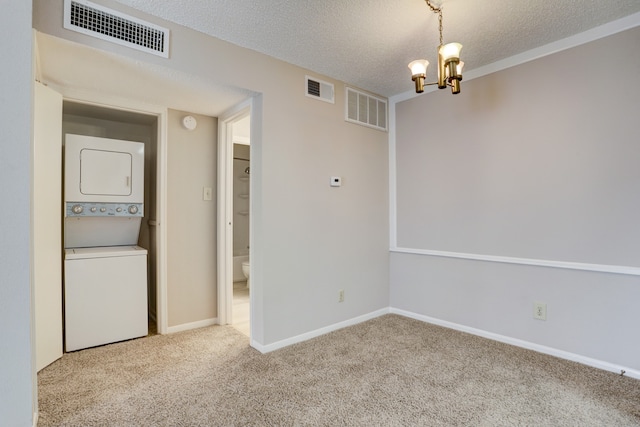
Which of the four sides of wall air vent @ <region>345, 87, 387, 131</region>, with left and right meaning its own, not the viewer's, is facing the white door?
right

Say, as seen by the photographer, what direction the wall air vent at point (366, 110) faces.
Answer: facing the viewer and to the right of the viewer

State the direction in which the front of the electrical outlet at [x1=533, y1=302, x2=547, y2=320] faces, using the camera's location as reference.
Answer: facing the viewer

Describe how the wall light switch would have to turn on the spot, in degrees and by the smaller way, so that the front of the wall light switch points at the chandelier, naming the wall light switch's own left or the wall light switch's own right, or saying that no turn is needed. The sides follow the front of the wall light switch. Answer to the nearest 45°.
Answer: approximately 45° to the wall light switch's own left

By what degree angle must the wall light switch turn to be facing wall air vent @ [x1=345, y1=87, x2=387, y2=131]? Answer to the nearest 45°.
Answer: approximately 90° to its left

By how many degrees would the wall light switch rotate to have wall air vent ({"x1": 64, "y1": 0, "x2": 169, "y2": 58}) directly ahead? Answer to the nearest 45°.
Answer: approximately 45° to its right

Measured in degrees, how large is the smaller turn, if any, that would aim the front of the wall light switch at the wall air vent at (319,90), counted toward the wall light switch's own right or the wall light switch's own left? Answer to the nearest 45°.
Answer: approximately 45° to the wall light switch's own left

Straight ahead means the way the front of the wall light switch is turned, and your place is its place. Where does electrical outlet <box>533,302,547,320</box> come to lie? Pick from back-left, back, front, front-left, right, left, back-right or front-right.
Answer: front-left

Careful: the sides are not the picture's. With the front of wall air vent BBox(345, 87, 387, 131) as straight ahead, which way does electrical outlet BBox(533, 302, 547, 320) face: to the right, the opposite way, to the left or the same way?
to the right

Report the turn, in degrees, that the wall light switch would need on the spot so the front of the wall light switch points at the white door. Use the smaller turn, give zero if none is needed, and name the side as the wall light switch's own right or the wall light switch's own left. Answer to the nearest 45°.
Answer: approximately 45° to the wall light switch's own right

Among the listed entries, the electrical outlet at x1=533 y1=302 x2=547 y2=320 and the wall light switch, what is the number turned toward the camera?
2

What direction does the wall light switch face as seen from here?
toward the camera

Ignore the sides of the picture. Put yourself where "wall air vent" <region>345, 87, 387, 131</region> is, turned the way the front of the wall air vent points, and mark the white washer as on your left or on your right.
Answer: on your right

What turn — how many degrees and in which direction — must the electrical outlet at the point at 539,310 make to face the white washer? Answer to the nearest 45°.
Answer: approximately 45° to its right

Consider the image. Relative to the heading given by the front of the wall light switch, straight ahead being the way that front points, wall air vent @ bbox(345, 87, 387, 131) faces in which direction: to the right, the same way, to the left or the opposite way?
the same way
